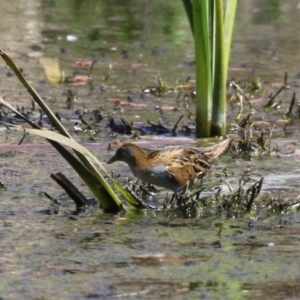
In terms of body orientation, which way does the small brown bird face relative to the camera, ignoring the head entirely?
to the viewer's left
